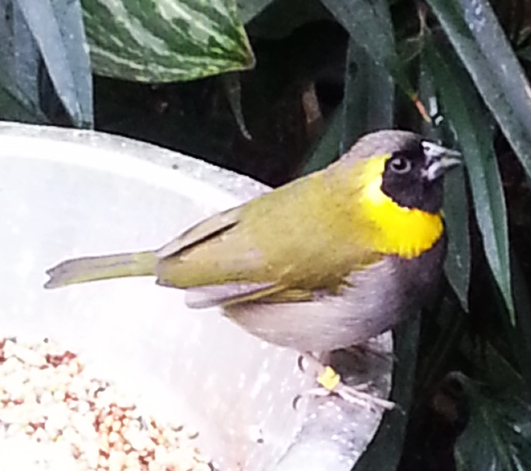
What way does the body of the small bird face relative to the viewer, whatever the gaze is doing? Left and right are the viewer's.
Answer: facing to the right of the viewer
